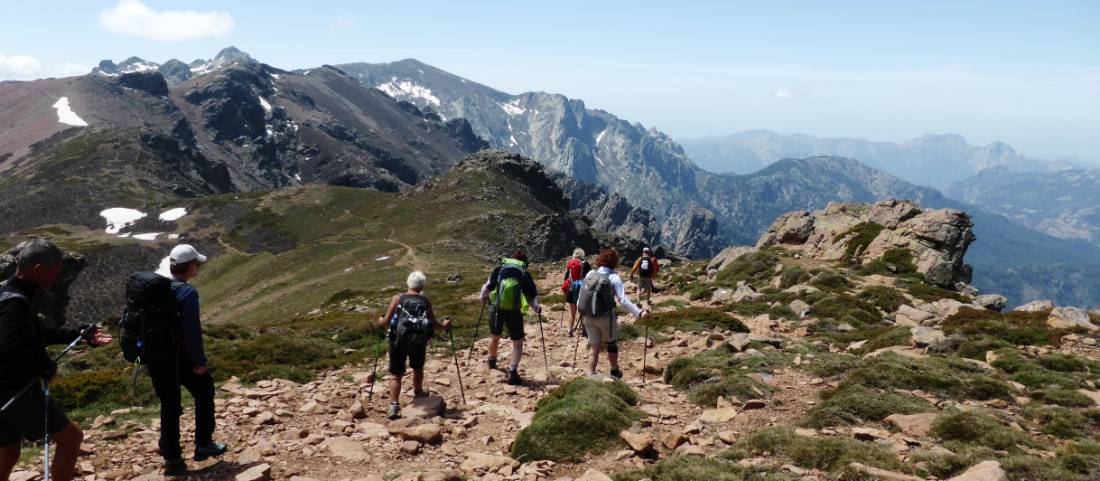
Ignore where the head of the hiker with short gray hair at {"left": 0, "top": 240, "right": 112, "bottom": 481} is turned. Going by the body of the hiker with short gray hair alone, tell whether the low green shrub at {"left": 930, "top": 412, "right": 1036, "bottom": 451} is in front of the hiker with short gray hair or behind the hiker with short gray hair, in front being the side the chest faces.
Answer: in front

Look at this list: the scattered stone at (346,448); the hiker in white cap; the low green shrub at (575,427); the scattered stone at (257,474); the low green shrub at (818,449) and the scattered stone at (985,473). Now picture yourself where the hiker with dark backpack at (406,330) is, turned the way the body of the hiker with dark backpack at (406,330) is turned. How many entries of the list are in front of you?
0

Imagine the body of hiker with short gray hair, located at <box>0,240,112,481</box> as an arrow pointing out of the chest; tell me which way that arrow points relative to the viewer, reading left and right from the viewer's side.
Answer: facing to the right of the viewer

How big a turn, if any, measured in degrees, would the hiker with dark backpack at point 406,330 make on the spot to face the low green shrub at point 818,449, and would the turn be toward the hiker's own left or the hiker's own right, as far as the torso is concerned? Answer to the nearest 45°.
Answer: approximately 135° to the hiker's own right

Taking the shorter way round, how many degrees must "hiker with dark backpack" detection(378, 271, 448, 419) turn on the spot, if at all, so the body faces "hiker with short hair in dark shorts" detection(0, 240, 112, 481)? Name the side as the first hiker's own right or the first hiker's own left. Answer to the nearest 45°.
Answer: approximately 135° to the first hiker's own left

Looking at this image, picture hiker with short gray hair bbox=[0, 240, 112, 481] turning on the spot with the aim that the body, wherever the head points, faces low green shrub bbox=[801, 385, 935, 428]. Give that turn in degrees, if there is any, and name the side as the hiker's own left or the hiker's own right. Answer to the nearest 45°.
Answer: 0° — they already face it

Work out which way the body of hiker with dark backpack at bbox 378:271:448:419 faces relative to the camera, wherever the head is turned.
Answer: away from the camera

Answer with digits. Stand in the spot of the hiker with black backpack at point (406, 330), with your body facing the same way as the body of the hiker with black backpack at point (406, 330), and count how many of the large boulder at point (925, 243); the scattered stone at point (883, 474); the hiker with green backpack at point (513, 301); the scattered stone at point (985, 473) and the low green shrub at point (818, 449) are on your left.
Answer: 0
